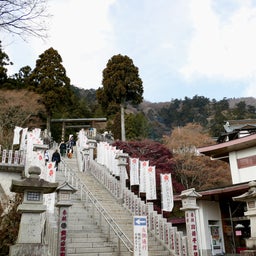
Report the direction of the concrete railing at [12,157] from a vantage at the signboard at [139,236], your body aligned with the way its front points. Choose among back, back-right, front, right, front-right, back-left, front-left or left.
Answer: back-right

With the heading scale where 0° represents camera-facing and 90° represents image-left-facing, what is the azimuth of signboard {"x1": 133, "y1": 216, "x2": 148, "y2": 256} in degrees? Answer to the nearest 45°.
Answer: approximately 0°

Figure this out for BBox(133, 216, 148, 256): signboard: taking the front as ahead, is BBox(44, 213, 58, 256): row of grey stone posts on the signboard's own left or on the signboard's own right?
on the signboard's own right

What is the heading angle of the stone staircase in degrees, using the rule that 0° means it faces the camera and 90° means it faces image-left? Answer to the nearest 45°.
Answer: approximately 0°

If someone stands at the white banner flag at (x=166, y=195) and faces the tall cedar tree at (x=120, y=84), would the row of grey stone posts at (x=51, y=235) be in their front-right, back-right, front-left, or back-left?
back-left

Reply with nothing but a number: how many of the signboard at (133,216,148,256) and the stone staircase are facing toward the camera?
2

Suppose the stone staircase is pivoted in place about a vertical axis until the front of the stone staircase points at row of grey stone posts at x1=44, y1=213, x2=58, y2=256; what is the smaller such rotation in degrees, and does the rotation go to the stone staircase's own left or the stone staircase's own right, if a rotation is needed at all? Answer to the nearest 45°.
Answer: approximately 45° to the stone staircase's own right

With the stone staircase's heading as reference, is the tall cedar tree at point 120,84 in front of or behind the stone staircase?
behind

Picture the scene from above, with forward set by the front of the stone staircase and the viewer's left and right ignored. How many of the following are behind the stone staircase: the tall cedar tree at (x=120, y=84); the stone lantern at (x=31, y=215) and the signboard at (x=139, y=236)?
1

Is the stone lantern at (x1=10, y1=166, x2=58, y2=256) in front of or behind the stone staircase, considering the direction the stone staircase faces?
in front
